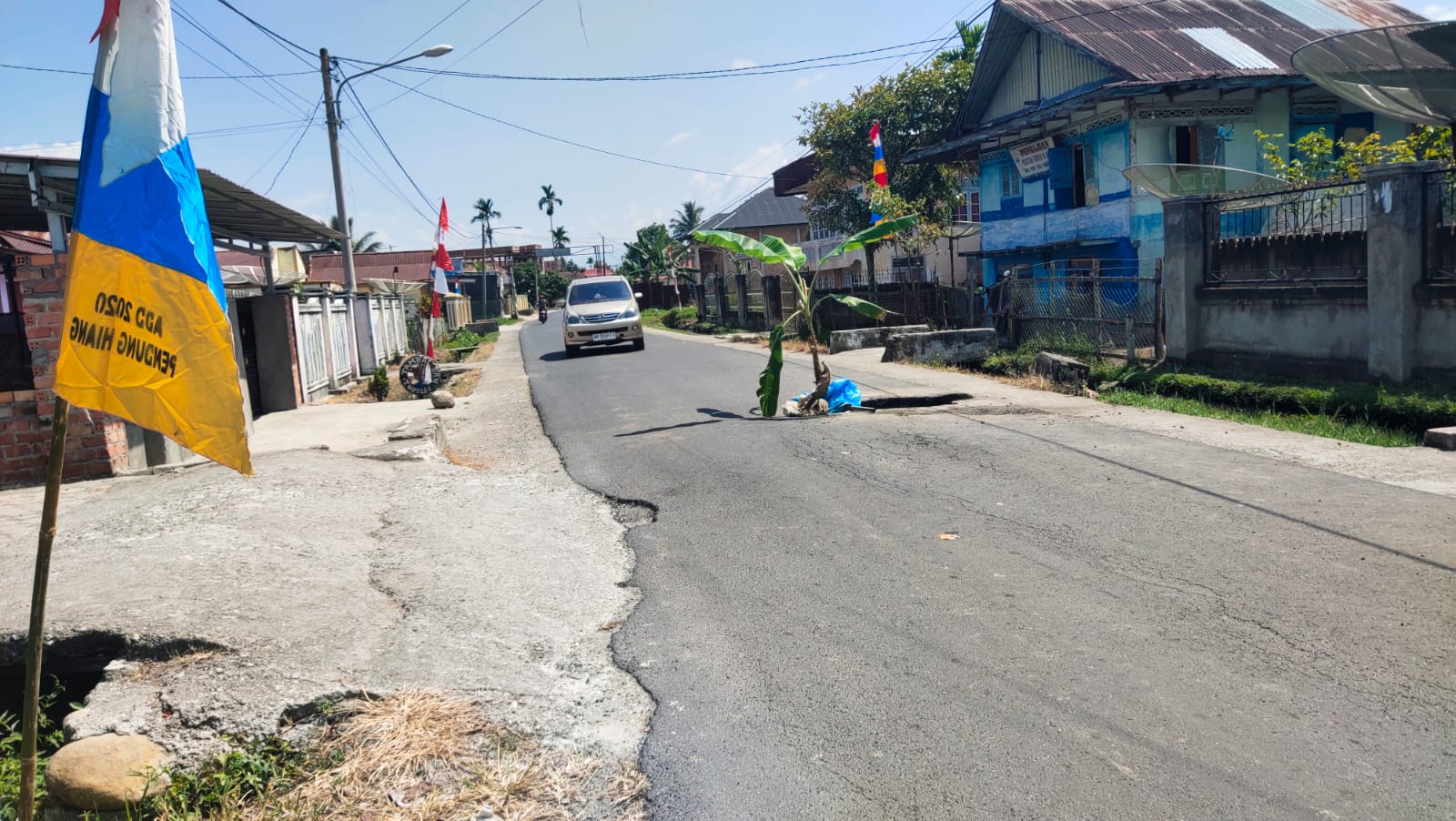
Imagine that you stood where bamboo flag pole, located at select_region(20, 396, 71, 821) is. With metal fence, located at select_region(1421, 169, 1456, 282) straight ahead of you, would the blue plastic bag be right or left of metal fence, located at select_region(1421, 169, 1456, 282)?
left

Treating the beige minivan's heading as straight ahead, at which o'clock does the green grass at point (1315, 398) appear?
The green grass is roughly at 11 o'clock from the beige minivan.

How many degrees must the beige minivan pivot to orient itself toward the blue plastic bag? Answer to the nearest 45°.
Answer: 0° — it already faces it

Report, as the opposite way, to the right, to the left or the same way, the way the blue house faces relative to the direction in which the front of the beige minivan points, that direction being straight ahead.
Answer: to the right

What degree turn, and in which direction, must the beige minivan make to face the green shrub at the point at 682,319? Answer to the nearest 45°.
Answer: approximately 180°

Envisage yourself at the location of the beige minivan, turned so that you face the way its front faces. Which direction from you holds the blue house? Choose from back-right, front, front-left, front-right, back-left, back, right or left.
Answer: left

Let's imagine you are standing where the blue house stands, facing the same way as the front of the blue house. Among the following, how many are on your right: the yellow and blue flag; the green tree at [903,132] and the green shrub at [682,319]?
2

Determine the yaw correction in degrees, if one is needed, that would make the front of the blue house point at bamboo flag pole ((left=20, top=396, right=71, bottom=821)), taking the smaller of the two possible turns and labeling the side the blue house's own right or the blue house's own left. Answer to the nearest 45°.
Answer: approximately 45° to the blue house's own left

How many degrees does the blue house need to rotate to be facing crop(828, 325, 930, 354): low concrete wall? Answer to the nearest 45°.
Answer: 0° — it already faces it

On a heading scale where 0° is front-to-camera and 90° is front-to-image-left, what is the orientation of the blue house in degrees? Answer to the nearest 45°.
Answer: approximately 45°
